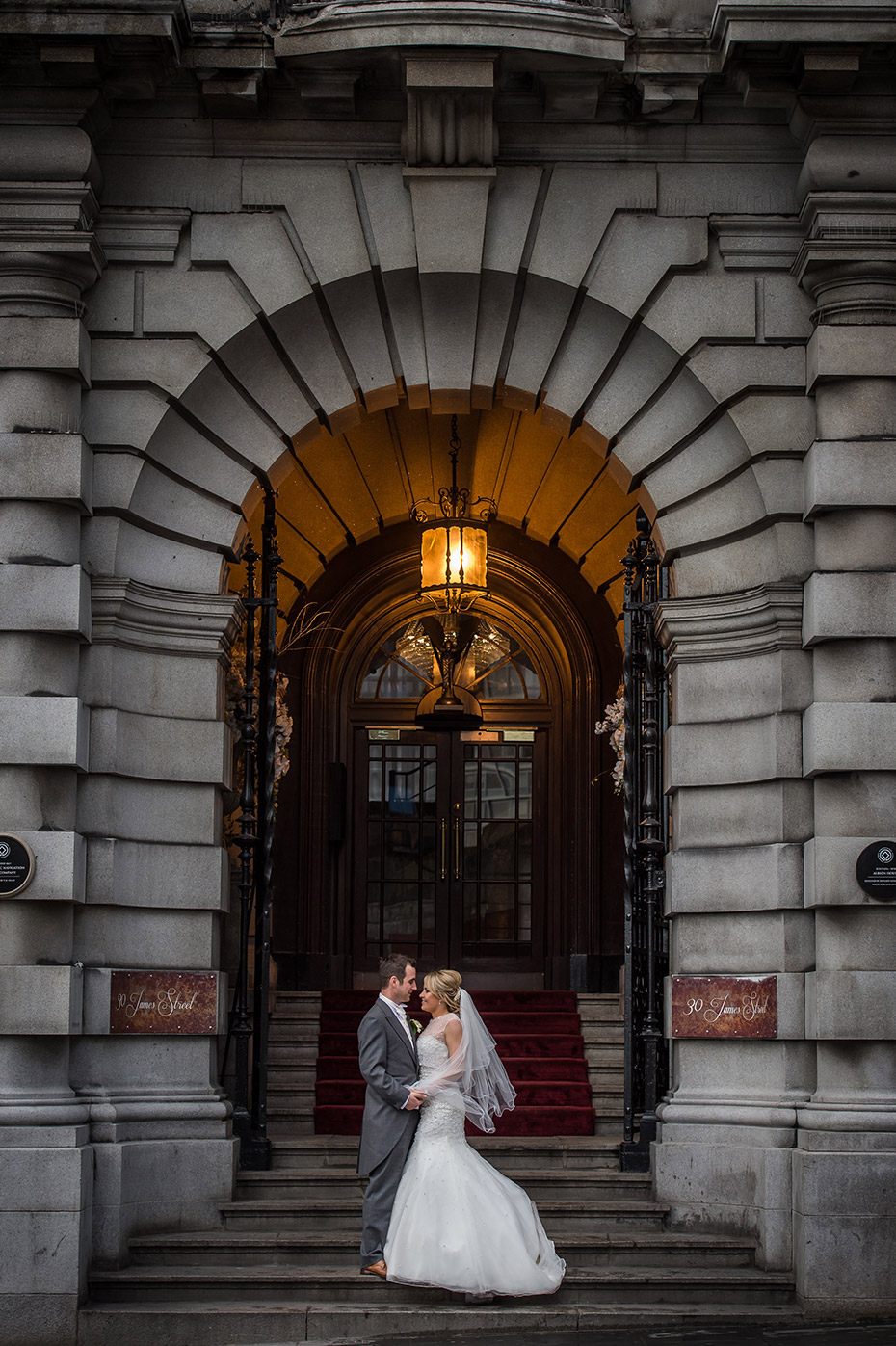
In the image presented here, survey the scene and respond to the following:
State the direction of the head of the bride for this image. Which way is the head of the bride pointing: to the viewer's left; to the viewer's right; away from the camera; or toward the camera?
to the viewer's left

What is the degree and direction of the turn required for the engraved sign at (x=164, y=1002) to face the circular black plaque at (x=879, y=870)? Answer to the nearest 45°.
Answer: approximately 90° to its left

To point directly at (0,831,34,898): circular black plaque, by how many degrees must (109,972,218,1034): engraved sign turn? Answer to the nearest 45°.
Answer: approximately 45° to its right

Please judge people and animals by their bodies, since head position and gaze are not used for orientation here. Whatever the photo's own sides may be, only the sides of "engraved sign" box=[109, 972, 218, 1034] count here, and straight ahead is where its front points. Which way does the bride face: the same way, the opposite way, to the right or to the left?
to the right

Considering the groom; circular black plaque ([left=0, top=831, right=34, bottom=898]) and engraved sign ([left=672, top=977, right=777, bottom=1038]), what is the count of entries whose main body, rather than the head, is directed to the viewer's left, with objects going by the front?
0

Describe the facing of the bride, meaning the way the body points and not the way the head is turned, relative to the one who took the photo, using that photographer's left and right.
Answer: facing to the left of the viewer

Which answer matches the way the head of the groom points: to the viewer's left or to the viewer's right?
to the viewer's right

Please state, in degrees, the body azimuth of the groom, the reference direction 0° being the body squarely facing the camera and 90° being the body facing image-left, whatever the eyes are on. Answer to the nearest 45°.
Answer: approximately 270°

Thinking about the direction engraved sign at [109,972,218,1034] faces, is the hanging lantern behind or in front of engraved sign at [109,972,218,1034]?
behind

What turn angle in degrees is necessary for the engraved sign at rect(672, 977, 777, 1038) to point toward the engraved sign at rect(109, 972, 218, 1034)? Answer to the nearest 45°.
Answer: approximately 90° to its right

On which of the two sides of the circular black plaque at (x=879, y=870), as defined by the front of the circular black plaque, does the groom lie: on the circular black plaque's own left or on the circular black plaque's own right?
on the circular black plaque's own right

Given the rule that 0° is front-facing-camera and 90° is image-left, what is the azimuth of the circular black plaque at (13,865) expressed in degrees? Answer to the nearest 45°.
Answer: approximately 0°

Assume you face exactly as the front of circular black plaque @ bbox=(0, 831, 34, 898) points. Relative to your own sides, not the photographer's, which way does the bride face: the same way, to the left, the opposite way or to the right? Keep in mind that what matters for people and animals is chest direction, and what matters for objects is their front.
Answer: to the right

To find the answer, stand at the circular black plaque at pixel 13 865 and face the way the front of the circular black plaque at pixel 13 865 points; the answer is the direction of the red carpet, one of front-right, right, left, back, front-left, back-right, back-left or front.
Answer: back-left
